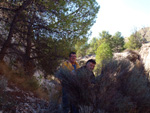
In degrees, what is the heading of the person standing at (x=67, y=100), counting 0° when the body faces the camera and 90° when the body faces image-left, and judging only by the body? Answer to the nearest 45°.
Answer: approximately 315°
